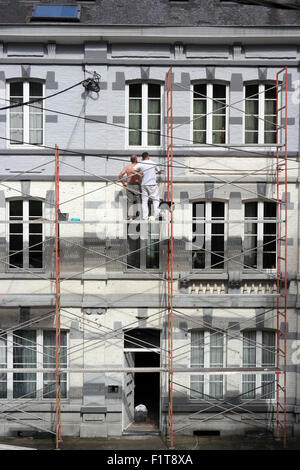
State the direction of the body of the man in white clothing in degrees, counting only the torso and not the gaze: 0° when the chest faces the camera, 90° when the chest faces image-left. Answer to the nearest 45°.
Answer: approximately 180°

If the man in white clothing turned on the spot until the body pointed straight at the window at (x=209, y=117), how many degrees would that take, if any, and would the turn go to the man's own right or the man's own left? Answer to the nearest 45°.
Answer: approximately 45° to the man's own right
